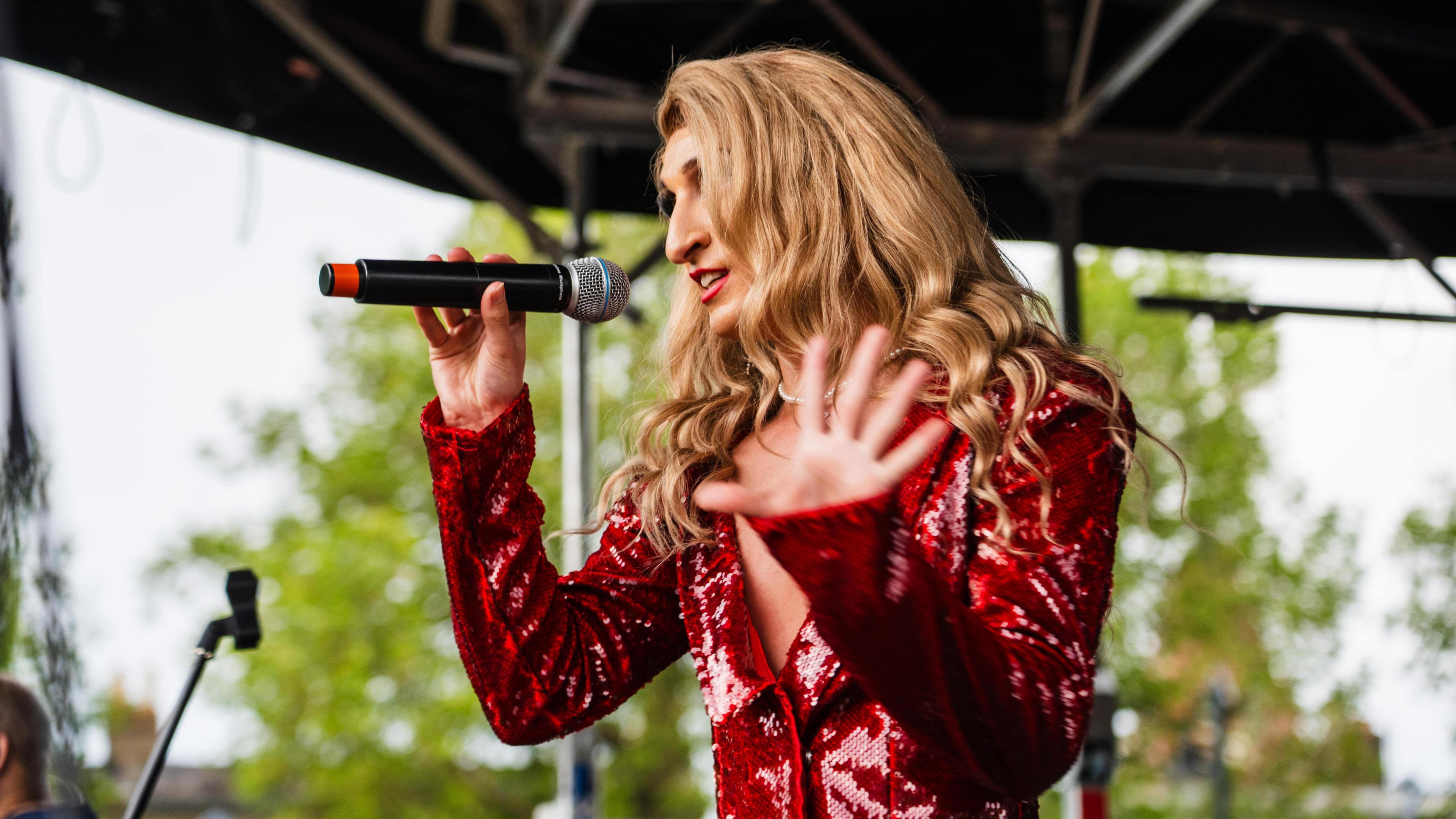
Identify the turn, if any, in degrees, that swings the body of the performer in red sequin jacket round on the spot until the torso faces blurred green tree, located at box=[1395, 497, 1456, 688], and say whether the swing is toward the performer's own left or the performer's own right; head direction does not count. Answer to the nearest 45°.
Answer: approximately 180°

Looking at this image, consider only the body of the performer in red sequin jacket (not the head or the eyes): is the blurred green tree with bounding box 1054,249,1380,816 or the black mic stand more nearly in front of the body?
the black mic stand

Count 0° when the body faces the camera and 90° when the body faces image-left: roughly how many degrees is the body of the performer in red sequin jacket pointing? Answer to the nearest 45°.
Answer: approximately 45°

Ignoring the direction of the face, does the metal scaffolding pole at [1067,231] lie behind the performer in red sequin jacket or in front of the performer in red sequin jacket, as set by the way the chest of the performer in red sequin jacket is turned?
behind

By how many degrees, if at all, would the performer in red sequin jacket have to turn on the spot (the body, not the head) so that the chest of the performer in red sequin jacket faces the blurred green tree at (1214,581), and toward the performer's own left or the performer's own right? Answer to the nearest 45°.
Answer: approximately 135° to the performer's own right

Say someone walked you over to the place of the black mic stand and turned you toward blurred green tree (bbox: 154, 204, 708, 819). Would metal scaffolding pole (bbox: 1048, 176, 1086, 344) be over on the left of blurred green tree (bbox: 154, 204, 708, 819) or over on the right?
right

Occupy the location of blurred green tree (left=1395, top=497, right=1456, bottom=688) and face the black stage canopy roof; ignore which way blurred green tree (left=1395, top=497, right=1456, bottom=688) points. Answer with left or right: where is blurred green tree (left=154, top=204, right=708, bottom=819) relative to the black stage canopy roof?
right

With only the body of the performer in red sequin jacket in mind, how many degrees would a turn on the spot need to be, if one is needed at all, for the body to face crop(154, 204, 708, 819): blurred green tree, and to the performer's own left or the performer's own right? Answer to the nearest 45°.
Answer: approximately 135° to the performer's own right

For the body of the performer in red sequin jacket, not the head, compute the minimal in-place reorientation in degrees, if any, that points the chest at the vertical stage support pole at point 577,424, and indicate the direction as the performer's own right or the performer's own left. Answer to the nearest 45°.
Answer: approximately 135° to the performer's own right
